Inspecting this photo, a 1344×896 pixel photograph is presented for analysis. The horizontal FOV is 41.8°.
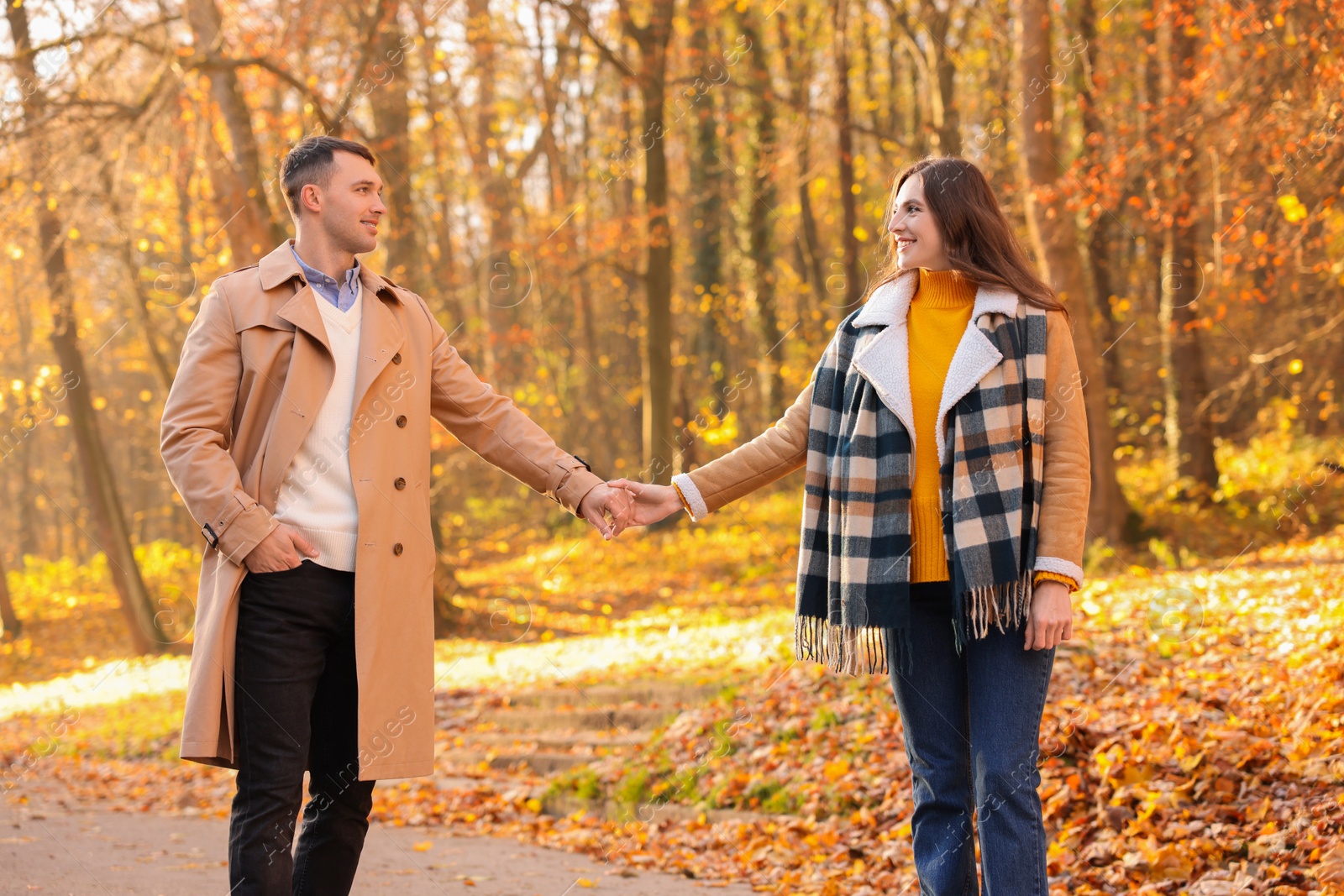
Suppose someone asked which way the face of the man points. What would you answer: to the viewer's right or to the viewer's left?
to the viewer's right

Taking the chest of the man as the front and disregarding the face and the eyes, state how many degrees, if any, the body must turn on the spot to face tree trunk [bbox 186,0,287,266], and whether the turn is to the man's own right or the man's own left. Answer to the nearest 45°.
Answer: approximately 135° to the man's own left

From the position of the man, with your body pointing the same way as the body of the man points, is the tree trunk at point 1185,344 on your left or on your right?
on your left

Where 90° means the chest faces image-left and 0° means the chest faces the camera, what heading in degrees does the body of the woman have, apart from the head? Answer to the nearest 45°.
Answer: approximately 0°

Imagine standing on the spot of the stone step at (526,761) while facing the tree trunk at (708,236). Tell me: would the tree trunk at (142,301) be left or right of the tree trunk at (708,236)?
left

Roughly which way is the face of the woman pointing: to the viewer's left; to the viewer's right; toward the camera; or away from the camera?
to the viewer's left

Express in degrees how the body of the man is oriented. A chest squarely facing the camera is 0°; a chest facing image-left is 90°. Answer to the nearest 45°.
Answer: approximately 315°

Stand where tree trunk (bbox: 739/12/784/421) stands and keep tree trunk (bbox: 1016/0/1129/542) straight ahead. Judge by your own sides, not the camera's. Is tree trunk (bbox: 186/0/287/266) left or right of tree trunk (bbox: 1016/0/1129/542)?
right
